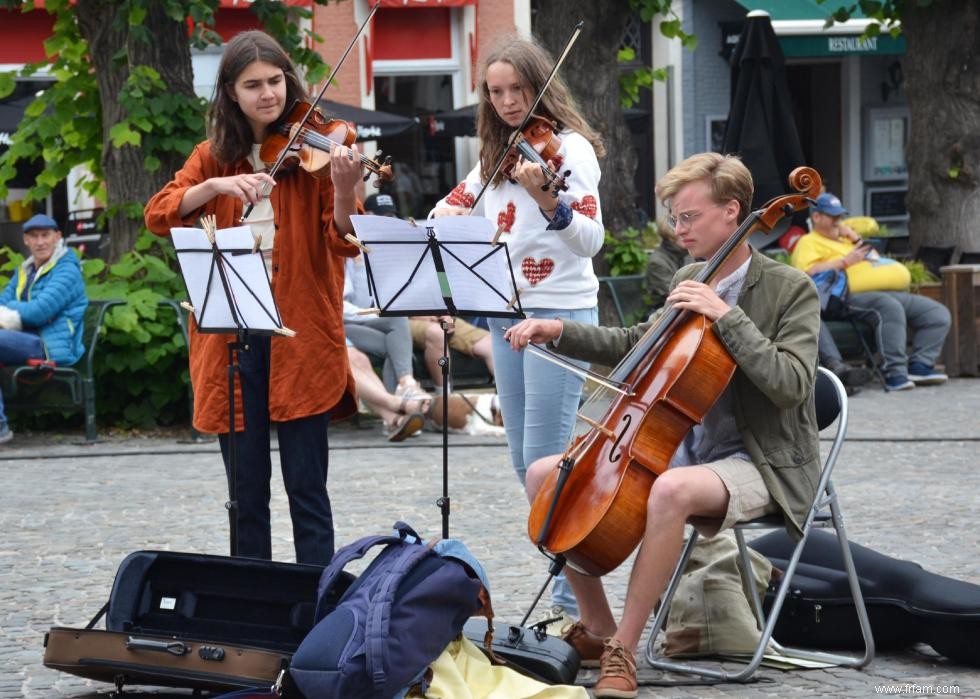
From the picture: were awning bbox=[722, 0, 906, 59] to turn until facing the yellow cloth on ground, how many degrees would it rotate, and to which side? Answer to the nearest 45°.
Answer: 0° — it already faces it

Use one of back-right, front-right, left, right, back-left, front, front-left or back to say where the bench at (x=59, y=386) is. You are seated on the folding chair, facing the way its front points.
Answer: right

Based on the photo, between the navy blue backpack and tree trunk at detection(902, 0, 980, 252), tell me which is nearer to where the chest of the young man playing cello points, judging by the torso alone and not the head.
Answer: the navy blue backpack

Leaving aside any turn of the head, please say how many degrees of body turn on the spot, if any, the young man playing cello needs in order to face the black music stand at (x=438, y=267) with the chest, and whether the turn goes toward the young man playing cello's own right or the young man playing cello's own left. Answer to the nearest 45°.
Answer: approximately 45° to the young man playing cello's own right

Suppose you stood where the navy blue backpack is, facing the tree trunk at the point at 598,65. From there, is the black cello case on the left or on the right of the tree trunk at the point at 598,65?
right

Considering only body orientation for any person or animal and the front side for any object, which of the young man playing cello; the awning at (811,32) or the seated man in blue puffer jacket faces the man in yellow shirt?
the awning

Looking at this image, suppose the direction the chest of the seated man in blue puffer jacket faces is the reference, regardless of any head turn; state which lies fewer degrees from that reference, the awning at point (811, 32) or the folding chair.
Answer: the folding chair

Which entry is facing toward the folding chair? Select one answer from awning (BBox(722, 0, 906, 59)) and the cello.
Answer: the awning

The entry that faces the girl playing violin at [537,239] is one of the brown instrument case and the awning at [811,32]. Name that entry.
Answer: the awning

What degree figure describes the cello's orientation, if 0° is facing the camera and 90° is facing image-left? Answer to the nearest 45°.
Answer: approximately 45°

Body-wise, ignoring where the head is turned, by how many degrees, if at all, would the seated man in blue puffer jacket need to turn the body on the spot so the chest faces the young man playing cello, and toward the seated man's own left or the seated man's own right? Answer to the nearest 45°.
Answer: approximately 45° to the seated man's own left

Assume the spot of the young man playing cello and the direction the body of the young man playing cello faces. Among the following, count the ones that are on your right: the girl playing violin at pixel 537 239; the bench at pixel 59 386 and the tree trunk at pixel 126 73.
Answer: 3
